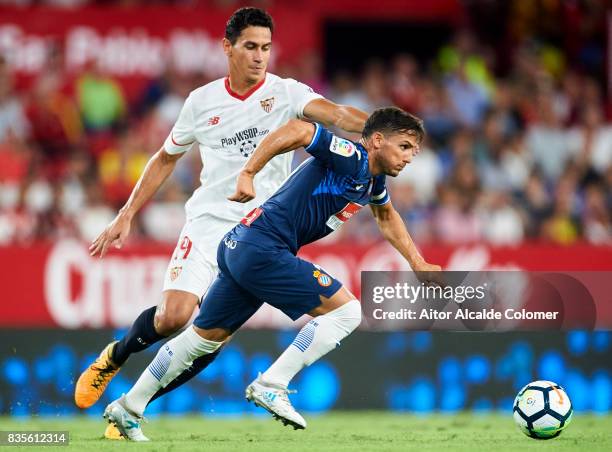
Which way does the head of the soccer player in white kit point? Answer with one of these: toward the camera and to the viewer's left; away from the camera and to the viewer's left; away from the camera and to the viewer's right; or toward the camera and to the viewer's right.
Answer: toward the camera and to the viewer's right

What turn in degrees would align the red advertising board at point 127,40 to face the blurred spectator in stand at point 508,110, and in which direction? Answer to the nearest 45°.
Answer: approximately 90° to its left

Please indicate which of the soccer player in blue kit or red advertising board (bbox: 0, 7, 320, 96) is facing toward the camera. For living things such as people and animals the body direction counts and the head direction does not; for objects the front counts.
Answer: the red advertising board

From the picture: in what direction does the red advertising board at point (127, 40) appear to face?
toward the camera

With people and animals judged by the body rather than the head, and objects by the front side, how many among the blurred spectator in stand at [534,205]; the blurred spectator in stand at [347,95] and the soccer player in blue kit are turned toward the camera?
2

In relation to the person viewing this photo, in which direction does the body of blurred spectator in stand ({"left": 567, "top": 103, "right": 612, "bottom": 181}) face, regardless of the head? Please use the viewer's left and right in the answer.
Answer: facing the viewer

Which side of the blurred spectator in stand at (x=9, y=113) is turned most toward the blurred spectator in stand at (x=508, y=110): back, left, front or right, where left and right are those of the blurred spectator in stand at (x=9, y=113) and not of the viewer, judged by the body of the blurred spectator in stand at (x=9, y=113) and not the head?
left

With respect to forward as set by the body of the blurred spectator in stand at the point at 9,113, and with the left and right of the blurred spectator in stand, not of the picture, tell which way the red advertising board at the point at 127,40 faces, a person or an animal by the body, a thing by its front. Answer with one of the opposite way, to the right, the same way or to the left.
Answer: the same way

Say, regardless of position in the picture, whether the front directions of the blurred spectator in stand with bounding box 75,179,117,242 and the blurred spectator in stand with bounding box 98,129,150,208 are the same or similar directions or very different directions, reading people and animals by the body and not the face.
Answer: same or similar directions

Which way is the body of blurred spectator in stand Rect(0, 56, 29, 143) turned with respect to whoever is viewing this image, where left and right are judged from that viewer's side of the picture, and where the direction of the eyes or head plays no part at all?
facing the viewer

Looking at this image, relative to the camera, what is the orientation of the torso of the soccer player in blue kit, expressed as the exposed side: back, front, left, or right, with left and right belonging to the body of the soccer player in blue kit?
right

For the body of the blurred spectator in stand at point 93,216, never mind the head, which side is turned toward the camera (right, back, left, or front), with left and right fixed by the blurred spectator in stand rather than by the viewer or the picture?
front

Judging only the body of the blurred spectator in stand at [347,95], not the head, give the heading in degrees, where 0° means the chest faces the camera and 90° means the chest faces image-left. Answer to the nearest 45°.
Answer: approximately 0°

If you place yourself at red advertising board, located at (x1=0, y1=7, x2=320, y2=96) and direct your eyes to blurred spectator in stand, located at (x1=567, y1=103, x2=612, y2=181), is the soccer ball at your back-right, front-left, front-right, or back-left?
front-right

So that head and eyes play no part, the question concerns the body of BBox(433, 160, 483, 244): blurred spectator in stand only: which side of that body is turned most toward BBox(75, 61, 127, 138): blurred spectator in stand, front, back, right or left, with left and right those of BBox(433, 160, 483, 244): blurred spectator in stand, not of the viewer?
right

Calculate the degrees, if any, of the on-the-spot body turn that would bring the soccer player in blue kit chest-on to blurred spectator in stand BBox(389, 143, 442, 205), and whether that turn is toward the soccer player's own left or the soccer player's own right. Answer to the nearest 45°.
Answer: approximately 90° to the soccer player's own left
